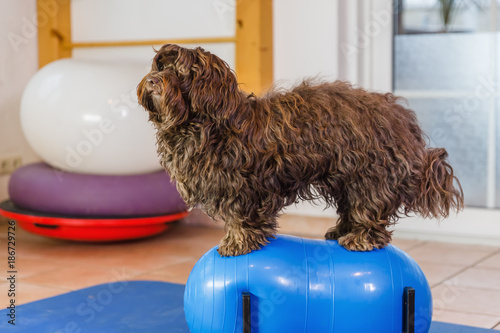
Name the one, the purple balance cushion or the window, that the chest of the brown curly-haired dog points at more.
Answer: the purple balance cushion

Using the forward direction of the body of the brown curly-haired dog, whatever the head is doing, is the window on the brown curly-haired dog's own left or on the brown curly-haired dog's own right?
on the brown curly-haired dog's own right

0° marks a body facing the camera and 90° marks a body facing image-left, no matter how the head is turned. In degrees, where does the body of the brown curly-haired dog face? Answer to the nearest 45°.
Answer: approximately 90°

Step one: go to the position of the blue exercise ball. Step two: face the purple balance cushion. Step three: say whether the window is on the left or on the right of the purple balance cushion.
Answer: right

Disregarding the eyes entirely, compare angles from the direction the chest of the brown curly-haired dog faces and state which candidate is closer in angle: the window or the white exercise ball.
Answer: the white exercise ball

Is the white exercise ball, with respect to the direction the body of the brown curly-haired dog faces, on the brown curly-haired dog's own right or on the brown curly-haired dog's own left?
on the brown curly-haired dog's own right
